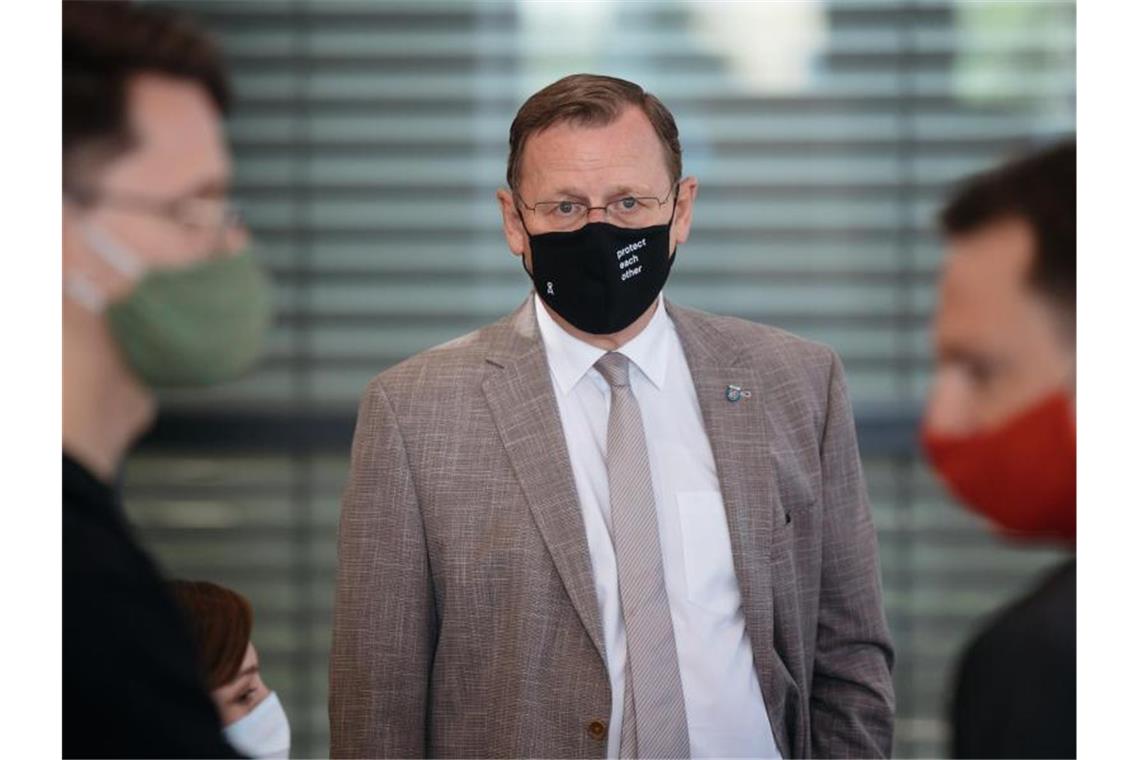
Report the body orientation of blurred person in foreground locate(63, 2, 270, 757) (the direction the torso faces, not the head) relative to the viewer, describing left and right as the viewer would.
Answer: facing to the right of the viewer

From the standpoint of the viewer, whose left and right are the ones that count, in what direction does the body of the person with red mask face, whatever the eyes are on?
facing to the left of the viewer

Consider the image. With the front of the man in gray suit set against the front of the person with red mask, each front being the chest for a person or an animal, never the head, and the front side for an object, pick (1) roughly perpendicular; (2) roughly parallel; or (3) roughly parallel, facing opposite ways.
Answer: roughly perpendicular

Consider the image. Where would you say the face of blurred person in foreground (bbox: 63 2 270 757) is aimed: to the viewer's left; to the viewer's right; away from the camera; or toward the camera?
to the viewer's right

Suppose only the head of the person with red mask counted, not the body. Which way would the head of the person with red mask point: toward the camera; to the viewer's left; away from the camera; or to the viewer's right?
to the viewer's left

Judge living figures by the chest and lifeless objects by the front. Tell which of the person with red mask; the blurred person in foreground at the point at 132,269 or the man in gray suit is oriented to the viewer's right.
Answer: the blurred person in foreground

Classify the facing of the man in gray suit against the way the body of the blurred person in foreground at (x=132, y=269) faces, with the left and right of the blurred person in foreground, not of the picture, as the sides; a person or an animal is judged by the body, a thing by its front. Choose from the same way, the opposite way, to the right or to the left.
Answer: to the right

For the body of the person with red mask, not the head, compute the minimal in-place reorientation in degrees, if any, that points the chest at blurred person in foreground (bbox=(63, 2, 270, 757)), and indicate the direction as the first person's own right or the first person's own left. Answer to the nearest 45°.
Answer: approximately 45° to the first person's own left
